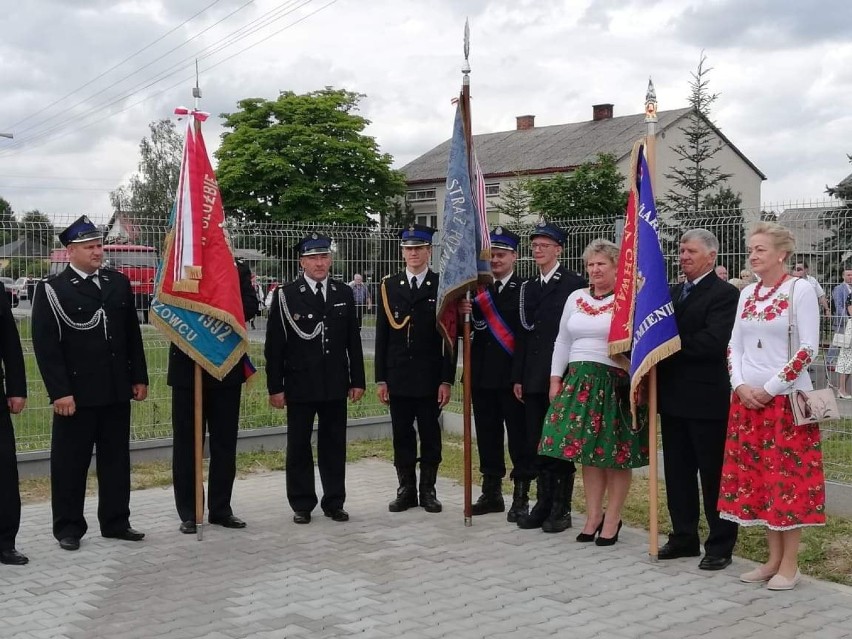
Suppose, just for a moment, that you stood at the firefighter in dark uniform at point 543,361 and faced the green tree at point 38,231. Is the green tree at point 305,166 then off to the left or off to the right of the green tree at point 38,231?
right

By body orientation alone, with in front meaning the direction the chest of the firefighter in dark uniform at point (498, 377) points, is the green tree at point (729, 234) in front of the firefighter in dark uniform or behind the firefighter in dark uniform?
behind

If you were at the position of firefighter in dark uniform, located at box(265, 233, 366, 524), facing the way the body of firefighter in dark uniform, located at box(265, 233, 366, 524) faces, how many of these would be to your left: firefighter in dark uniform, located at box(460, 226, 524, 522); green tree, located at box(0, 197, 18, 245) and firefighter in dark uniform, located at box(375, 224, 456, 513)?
2

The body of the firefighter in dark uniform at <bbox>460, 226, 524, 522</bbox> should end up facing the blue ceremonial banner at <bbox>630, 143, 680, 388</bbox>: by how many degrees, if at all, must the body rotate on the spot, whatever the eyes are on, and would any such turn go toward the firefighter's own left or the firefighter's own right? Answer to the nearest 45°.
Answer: approximately 90° to the firefighter's own left

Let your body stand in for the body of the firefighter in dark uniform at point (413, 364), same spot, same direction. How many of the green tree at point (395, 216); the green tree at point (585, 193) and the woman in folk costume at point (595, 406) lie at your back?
2

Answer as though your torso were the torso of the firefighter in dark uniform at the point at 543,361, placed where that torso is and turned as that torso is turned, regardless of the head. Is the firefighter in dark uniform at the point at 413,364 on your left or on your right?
on your right

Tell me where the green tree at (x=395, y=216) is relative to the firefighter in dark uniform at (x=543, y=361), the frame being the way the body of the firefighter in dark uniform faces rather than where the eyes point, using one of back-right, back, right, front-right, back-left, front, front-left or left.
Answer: back-right

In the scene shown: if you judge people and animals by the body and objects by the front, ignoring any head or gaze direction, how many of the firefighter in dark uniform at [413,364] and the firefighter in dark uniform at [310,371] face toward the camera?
2
